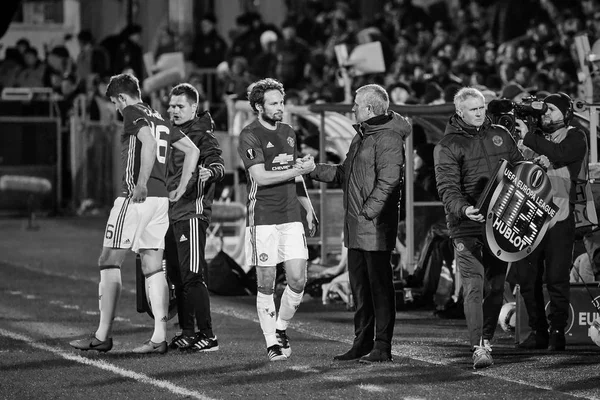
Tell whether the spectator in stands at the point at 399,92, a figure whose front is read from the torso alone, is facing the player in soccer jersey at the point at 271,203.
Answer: yes

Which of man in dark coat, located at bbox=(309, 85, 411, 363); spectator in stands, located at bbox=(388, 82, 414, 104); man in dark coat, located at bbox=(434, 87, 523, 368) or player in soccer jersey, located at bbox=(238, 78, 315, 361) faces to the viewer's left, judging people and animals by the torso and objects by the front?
man in dark coat, located at bbox=(309, 85, 411, 363)

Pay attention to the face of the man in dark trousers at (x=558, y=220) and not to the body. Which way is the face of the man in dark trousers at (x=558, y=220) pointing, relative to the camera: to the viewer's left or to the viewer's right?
to the viewer's left

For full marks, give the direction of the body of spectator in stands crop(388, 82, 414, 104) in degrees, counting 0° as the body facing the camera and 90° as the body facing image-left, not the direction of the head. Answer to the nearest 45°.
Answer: approximately 0°

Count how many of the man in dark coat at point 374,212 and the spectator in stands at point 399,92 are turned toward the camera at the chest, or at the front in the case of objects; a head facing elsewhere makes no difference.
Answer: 1

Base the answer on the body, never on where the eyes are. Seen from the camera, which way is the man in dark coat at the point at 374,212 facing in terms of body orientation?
to the viewer's left

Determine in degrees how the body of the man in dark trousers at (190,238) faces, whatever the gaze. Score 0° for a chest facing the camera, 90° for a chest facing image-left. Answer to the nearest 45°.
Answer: approximately 45°

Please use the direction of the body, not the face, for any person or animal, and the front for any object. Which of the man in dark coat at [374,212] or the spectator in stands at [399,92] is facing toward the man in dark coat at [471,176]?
the spectator in stands

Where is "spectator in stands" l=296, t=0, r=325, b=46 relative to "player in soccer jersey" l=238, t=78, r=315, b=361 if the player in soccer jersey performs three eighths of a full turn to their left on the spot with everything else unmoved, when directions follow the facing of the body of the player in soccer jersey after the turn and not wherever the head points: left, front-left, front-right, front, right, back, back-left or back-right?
front

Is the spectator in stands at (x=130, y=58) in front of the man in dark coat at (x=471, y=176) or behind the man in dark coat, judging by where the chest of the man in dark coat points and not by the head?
behind

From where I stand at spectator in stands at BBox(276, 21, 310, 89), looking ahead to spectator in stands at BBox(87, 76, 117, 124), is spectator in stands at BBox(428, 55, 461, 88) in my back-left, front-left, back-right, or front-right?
back-left
